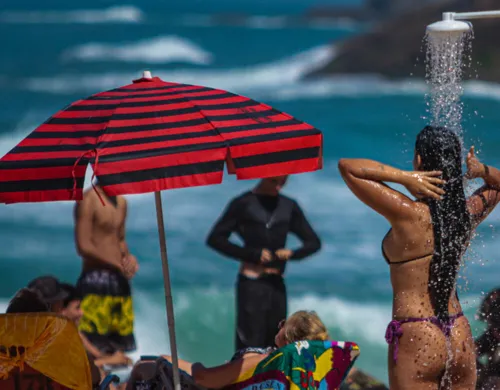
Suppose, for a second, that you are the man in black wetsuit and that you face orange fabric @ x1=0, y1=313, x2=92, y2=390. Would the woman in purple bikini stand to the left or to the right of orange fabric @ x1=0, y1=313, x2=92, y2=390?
left

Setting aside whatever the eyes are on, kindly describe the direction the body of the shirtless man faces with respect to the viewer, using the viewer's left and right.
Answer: facing the viewer and to the right of the viewer

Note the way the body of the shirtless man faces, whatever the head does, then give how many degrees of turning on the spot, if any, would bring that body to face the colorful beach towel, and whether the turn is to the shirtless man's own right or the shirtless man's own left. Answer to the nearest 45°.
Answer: approximately 45° to the shirtless man's own right

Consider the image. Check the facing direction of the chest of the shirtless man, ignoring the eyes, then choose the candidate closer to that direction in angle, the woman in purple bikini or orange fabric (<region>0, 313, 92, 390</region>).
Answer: the woman in purple bikini

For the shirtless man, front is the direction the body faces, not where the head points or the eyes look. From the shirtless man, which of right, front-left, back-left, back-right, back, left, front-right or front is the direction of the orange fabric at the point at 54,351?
front-right

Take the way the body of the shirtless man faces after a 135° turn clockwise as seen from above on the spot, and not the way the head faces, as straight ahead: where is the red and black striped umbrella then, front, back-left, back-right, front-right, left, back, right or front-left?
left

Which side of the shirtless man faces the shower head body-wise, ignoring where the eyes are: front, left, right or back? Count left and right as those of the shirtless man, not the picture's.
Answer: front
